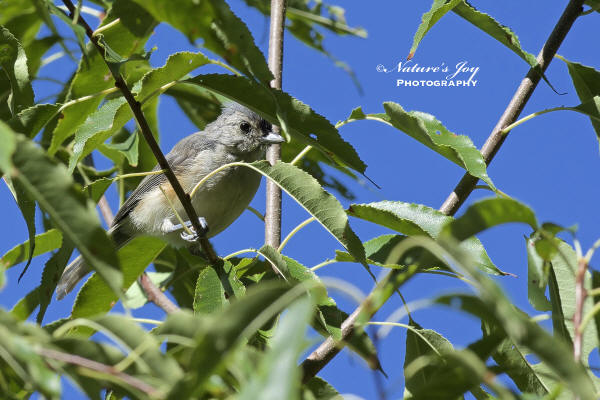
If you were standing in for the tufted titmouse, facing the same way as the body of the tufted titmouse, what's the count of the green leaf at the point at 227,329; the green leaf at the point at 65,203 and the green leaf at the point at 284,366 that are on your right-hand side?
3

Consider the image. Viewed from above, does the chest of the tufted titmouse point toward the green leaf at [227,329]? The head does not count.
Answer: no

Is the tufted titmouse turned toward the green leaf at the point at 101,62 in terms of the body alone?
no

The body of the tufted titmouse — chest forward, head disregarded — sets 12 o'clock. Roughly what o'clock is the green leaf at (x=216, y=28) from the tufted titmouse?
The green leaf is roughly at 3 o'clock from the tufted titmouse.

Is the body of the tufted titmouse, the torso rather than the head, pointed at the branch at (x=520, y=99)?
no

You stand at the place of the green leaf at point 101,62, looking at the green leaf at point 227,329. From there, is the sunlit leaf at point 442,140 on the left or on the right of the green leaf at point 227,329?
left

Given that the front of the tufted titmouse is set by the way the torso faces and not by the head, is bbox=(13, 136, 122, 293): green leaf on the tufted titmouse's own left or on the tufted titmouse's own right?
on the tufted titmouse's own right

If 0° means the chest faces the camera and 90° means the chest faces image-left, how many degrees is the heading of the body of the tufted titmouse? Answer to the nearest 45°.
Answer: approximately 270°
